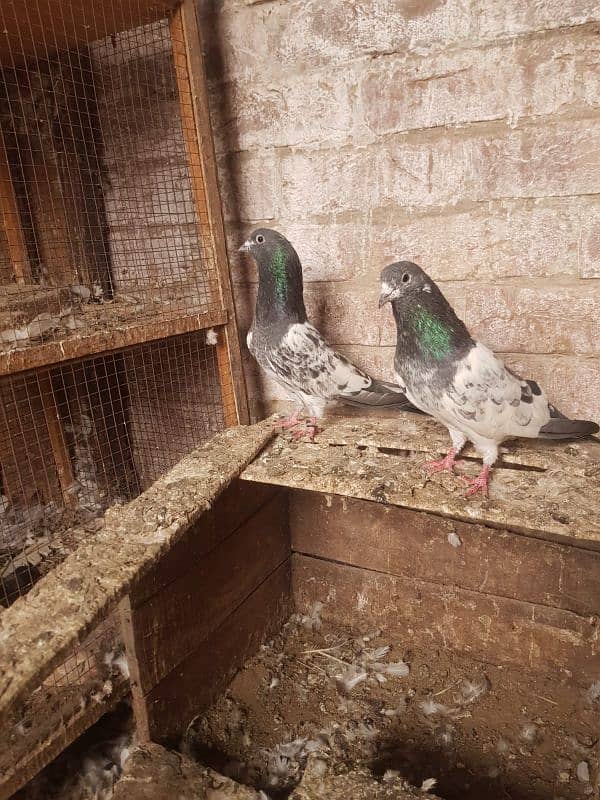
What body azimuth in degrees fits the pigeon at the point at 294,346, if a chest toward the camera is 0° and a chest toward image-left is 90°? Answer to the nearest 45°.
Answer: approximately 90°

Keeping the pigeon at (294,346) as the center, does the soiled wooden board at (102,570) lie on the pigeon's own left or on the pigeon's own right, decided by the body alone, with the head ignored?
on the pigeon's own left

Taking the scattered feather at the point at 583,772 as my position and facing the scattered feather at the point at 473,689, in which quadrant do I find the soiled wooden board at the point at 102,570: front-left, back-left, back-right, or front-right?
front-left
